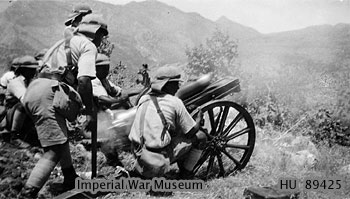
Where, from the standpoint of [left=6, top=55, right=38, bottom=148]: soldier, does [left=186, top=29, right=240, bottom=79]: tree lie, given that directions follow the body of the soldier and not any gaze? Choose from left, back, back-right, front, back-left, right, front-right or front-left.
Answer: front-left

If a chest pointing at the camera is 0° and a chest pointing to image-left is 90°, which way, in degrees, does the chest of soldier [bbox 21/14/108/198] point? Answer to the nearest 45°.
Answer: approximately 225°

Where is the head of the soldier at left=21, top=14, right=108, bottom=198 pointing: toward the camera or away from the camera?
away from the camera

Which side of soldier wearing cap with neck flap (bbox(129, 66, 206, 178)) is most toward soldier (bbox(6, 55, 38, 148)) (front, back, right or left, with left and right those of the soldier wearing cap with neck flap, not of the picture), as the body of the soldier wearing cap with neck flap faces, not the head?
left

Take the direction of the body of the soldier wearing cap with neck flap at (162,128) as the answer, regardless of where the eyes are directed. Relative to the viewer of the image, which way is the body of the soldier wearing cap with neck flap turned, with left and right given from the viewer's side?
facing away from the viewer and to the right of the viewer

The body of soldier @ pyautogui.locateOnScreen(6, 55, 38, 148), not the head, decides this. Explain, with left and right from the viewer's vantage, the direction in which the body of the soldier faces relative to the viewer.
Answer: facing to the right of the viewer

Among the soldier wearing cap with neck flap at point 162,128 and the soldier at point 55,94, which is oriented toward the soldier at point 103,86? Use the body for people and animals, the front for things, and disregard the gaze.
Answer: the soldier at point 55,94

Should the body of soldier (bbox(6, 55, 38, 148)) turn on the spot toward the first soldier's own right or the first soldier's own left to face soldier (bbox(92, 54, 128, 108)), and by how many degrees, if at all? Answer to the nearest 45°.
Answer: approximately 45° to the first soldier's own right

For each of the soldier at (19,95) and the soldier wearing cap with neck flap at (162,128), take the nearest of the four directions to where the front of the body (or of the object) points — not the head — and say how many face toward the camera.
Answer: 0
